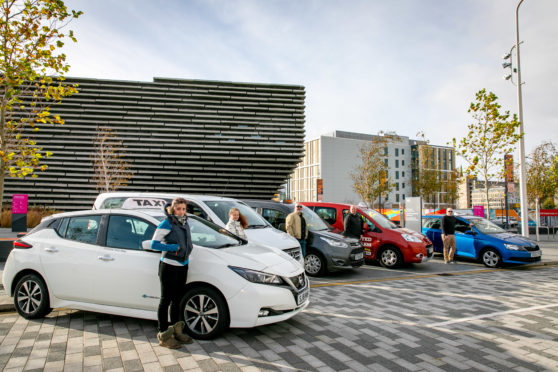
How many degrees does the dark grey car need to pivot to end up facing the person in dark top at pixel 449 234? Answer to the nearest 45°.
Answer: approximately 90° to its left

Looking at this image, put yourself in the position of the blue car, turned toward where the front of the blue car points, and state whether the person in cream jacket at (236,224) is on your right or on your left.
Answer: on your right

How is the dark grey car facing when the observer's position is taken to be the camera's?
facing the viewer and to the right of the viewer

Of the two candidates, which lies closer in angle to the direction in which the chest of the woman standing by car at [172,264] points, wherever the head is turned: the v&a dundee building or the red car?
the red car

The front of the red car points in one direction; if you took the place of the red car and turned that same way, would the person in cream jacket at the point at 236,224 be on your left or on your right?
on your right

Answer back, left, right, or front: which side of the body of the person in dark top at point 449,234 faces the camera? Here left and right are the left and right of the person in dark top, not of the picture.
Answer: front

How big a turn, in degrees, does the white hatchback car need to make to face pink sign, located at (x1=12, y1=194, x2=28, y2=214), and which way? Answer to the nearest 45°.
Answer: approximately 180°

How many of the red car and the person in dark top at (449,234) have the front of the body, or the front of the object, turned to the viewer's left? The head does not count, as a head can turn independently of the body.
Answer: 0

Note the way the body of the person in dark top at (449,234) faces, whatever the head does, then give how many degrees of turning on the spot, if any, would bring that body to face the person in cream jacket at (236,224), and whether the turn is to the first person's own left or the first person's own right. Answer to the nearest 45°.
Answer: approximately 45° to the first person's own right
